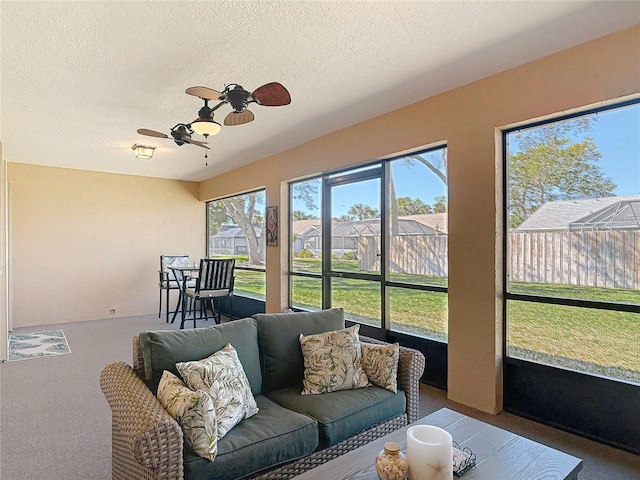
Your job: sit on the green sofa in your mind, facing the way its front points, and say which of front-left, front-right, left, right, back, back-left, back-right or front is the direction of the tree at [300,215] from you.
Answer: back-left

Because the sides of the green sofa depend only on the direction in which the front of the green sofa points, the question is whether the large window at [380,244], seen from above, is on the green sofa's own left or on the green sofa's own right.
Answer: on the green sofa's own left

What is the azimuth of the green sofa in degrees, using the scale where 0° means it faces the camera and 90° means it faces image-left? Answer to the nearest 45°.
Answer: approximately 315°

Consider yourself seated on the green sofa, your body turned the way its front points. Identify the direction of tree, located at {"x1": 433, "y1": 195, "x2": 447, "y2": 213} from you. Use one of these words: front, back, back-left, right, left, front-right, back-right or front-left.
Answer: left

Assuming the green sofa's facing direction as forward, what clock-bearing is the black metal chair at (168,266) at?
The black metal chair is roughly at 7 o'clock from the green sofa.

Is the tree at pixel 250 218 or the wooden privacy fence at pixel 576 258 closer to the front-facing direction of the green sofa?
the wooden privacy fence

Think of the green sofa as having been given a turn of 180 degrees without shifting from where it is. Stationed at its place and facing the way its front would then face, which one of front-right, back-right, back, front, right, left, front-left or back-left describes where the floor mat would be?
front

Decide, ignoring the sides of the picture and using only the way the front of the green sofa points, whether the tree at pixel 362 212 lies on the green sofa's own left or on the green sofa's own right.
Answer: on the green sofa's own left

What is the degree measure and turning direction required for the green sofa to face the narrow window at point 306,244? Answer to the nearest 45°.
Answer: approximately 135° to its left

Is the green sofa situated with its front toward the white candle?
yes

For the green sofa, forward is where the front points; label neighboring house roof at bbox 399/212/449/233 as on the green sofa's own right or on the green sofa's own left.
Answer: on the green sofa's own left
